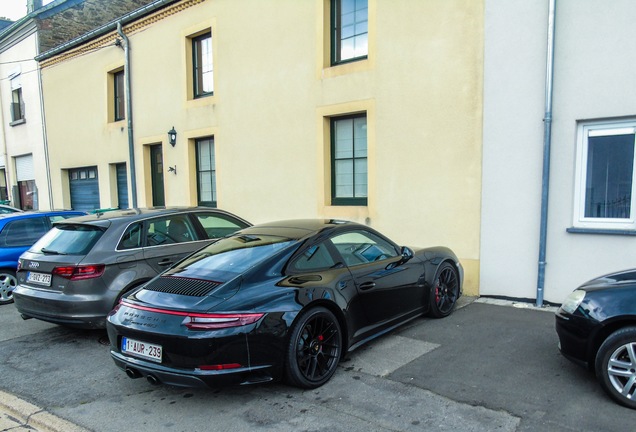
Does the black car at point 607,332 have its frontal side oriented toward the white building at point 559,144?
no

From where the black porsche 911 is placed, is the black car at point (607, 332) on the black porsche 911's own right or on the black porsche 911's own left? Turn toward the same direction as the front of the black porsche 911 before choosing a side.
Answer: on the black porsche 911's own right

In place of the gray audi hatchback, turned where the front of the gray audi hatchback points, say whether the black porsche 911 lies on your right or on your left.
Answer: on your right

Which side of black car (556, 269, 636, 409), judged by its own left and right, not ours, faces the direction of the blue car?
front

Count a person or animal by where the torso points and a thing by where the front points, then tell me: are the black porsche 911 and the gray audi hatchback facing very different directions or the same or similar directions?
same or similar directions

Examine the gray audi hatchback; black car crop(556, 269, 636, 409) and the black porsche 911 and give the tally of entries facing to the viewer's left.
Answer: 1

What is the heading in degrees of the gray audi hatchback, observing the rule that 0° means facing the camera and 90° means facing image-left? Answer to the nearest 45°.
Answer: approximately 225°

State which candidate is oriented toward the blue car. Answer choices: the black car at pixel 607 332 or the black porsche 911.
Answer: the black car

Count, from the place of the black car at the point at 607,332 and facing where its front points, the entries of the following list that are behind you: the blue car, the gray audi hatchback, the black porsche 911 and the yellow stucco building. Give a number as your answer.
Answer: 0

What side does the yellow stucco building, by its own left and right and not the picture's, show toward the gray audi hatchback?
front

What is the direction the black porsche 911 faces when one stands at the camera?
facing away from the viewer and to the right of the viewer

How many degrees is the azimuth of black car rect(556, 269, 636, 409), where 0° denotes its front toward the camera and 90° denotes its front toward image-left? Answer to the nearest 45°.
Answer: approximately 90°

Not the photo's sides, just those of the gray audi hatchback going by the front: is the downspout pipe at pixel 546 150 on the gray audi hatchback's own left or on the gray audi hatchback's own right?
on the gray audi hatchback's own right

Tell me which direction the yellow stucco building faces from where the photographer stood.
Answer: facing the viewer and to the left of the viewer

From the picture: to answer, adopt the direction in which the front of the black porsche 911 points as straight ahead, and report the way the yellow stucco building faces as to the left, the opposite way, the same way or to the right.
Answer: the opposite way

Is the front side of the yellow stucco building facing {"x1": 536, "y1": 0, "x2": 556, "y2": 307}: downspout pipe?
no

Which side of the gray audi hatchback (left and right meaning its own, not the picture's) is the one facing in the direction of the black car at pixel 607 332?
right
